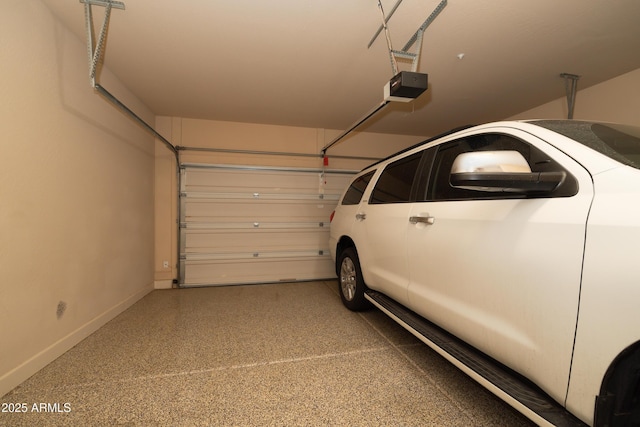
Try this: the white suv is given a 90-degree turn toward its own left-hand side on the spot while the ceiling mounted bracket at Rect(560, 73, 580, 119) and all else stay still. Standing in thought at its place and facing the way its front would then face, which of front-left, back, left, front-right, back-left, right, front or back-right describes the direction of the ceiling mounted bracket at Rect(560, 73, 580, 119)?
front-left

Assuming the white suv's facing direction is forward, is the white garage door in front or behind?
behind

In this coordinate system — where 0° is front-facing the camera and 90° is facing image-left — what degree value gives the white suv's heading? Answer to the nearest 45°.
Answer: approximately 315°
